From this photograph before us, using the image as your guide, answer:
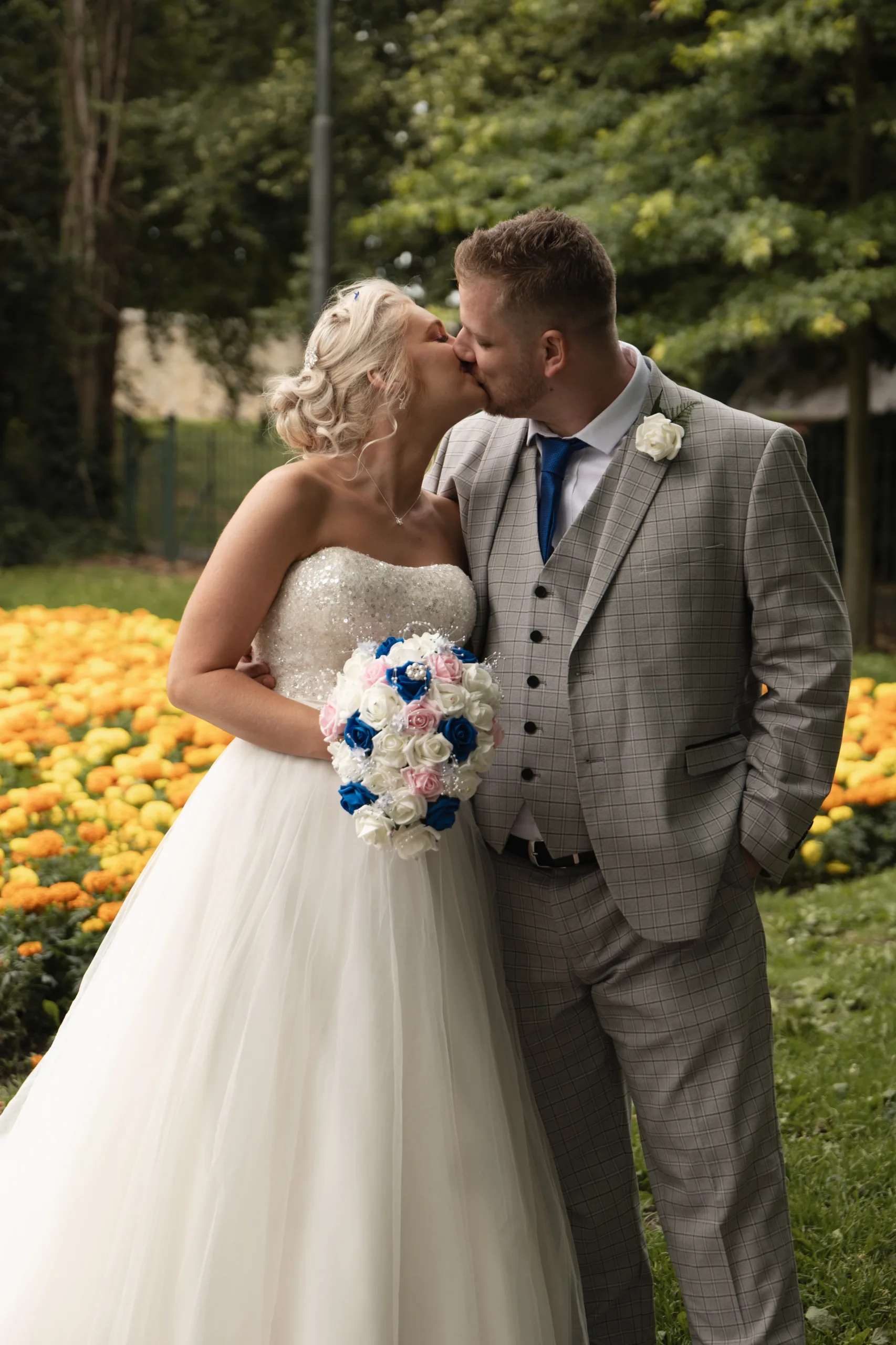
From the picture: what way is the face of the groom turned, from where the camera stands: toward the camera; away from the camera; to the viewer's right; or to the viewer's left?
to the viewer's left

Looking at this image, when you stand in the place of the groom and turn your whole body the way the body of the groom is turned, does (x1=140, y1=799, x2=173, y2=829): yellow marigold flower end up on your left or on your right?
on your right

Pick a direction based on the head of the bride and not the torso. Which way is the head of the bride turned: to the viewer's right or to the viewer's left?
to the viewer's right

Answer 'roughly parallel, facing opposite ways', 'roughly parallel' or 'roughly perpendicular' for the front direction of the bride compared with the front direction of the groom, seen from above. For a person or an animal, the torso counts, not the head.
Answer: roughly perpendicular

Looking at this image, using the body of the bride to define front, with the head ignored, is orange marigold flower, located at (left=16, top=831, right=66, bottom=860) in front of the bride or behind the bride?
behind

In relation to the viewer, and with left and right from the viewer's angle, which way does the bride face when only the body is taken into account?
facing the viewer and to the right of the viewer

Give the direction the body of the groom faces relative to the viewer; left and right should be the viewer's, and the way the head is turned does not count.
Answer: facing the viewer and to the left of the viewer

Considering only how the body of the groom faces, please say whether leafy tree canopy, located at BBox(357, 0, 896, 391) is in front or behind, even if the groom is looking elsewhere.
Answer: behind

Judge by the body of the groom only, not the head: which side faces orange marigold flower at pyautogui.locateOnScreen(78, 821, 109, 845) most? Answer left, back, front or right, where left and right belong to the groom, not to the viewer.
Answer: right

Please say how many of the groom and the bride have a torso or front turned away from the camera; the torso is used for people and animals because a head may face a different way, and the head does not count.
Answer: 0

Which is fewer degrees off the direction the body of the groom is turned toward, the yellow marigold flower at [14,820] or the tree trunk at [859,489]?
the yellow marigold flower

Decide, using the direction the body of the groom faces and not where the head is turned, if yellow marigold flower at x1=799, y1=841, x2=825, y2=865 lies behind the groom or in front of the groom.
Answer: behind

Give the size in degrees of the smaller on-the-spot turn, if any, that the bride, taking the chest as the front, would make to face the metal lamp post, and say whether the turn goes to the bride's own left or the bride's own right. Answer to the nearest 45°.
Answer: approximately 135° to the bride's own left

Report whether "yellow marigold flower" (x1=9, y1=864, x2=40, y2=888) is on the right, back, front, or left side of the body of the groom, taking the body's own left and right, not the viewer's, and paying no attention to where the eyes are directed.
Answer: right

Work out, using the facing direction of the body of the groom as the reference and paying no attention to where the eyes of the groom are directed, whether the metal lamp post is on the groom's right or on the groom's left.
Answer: on the groom's right
